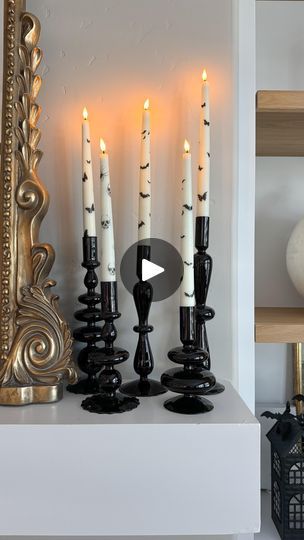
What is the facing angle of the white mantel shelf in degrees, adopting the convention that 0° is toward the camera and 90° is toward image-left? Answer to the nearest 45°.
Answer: approximately 0°
